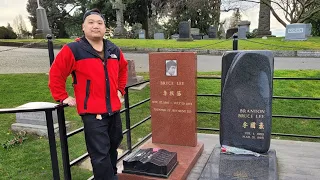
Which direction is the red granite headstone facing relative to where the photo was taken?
toward the camera

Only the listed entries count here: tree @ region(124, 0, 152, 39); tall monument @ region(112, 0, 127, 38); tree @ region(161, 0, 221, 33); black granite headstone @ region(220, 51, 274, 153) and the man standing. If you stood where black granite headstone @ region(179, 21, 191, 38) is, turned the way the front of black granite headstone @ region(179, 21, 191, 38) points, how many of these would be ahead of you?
2

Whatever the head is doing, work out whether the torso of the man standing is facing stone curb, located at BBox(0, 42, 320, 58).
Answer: no

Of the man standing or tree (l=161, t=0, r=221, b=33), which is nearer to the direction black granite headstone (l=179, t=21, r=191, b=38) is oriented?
the man standing

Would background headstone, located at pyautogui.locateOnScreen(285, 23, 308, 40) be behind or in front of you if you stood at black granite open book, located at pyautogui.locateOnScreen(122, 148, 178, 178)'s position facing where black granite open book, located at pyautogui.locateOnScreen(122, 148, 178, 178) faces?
behind

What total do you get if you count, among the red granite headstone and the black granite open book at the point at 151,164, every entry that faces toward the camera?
2

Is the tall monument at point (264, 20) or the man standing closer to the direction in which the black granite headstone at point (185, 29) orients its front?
the man standing

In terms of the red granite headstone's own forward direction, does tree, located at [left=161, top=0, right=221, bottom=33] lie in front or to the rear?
to the rear

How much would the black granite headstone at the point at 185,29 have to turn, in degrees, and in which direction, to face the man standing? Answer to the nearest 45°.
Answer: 0° — it already faces them

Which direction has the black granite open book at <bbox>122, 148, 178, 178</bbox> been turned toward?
toward the camera

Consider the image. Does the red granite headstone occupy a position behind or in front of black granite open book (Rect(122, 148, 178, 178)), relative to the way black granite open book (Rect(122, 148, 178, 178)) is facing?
behind

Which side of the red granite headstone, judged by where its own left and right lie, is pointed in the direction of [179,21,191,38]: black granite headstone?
back

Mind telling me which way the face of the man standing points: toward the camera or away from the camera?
toward the camera

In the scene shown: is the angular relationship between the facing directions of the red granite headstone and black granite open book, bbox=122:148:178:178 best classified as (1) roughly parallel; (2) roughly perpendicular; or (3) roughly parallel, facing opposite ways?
roughly parallel

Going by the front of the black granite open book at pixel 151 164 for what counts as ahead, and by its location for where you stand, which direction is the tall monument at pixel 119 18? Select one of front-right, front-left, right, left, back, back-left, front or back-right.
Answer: back

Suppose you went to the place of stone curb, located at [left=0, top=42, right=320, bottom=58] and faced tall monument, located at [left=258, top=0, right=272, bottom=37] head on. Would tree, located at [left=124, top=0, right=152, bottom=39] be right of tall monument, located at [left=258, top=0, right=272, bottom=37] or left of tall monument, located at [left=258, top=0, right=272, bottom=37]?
left

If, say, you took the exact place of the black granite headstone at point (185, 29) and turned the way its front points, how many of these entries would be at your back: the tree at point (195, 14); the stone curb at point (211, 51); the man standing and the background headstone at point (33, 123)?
1
